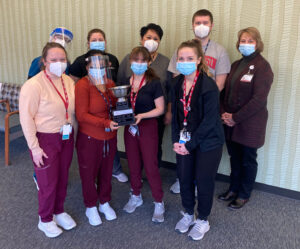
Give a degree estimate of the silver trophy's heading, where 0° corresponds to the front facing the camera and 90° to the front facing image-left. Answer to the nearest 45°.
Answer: approximately 0°

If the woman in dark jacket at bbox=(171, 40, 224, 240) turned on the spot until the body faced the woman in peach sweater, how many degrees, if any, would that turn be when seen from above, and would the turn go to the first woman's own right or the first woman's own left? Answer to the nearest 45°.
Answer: approximately 45° to the first woman's own right

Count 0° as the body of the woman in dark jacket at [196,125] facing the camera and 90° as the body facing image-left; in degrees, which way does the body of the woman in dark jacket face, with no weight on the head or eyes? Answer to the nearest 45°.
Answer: approximately 45°

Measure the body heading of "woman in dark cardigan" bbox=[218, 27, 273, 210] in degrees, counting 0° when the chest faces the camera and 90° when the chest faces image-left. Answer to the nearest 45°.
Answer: approximately 45°

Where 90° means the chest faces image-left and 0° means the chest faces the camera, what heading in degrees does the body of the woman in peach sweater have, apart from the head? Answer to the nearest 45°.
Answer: approximately 315°

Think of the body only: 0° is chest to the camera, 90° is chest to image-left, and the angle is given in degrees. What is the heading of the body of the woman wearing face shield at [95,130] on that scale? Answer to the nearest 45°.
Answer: approximately 315°
